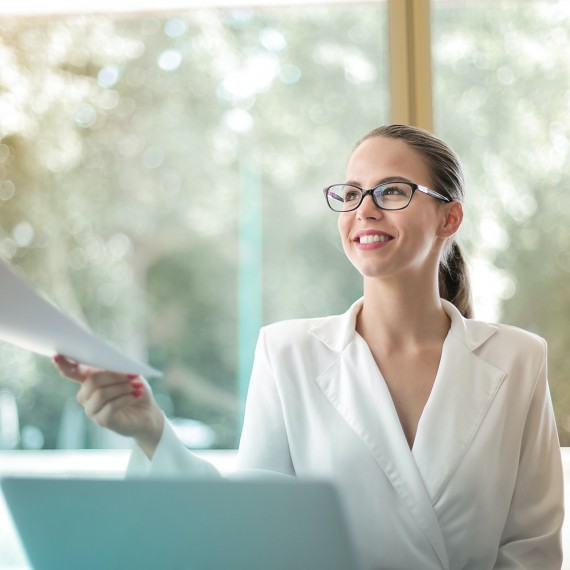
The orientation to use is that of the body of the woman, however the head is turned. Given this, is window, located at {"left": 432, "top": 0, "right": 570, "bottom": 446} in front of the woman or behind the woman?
behind

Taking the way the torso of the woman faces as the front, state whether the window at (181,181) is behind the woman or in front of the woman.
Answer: behind

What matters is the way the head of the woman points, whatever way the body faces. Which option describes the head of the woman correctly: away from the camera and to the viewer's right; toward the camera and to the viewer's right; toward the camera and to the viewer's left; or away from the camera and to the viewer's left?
toward the camera and to the viewer's left

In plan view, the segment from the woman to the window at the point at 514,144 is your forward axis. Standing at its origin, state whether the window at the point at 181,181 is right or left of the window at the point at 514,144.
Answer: left

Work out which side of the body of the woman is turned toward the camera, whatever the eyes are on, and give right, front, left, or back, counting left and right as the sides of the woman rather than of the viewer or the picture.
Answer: front
